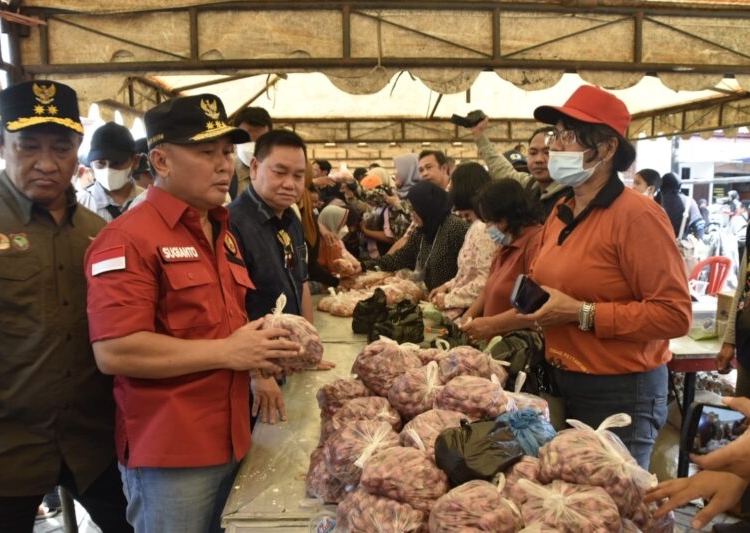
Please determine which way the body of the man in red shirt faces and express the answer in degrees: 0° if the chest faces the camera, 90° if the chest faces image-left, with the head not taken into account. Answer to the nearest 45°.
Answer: approximately 315°

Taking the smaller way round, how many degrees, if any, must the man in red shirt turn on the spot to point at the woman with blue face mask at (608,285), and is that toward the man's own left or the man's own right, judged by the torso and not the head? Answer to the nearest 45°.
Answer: approximately 45° to the man's own left

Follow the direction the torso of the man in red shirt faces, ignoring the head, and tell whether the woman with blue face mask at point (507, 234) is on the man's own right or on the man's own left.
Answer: on the man's own left
